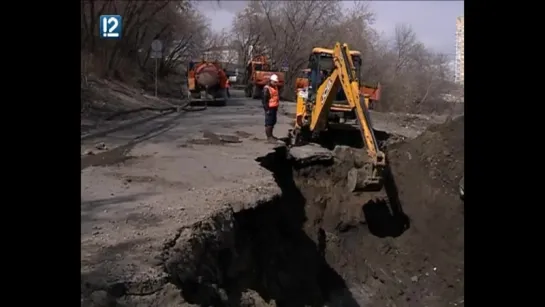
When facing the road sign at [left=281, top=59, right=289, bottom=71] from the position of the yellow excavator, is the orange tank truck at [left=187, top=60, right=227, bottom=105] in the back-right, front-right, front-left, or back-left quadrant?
front-left

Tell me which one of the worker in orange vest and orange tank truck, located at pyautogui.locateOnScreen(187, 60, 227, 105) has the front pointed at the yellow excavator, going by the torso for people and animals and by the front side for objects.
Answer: the worker in orange vest

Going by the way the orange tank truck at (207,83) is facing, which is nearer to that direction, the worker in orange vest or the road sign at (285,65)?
the road sign

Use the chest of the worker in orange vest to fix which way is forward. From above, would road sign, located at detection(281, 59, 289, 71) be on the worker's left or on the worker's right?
on the worker's left

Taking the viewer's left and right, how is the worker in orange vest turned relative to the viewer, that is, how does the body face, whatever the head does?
facing the viewer and to the right of the viewer

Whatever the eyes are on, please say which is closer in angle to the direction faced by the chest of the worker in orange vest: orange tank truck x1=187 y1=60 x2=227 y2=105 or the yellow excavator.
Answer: the yellow excavator

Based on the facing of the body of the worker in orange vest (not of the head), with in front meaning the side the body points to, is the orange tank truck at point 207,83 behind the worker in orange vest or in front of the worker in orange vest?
behind

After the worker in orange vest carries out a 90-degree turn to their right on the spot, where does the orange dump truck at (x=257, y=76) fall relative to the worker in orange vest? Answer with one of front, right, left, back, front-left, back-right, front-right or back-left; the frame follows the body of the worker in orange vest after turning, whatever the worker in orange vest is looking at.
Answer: back-right

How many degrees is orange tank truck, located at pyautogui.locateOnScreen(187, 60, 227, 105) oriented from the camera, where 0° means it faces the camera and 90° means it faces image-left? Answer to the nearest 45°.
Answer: approximately 180°

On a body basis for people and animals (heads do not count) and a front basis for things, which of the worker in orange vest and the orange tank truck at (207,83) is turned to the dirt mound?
the worker in orange vest

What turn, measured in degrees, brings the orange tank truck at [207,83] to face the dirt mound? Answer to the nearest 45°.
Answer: approximately 180°

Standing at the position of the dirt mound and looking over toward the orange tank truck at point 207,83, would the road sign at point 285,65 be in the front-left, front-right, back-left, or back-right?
front-right

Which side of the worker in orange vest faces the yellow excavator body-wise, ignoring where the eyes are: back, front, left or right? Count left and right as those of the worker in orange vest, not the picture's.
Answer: front
